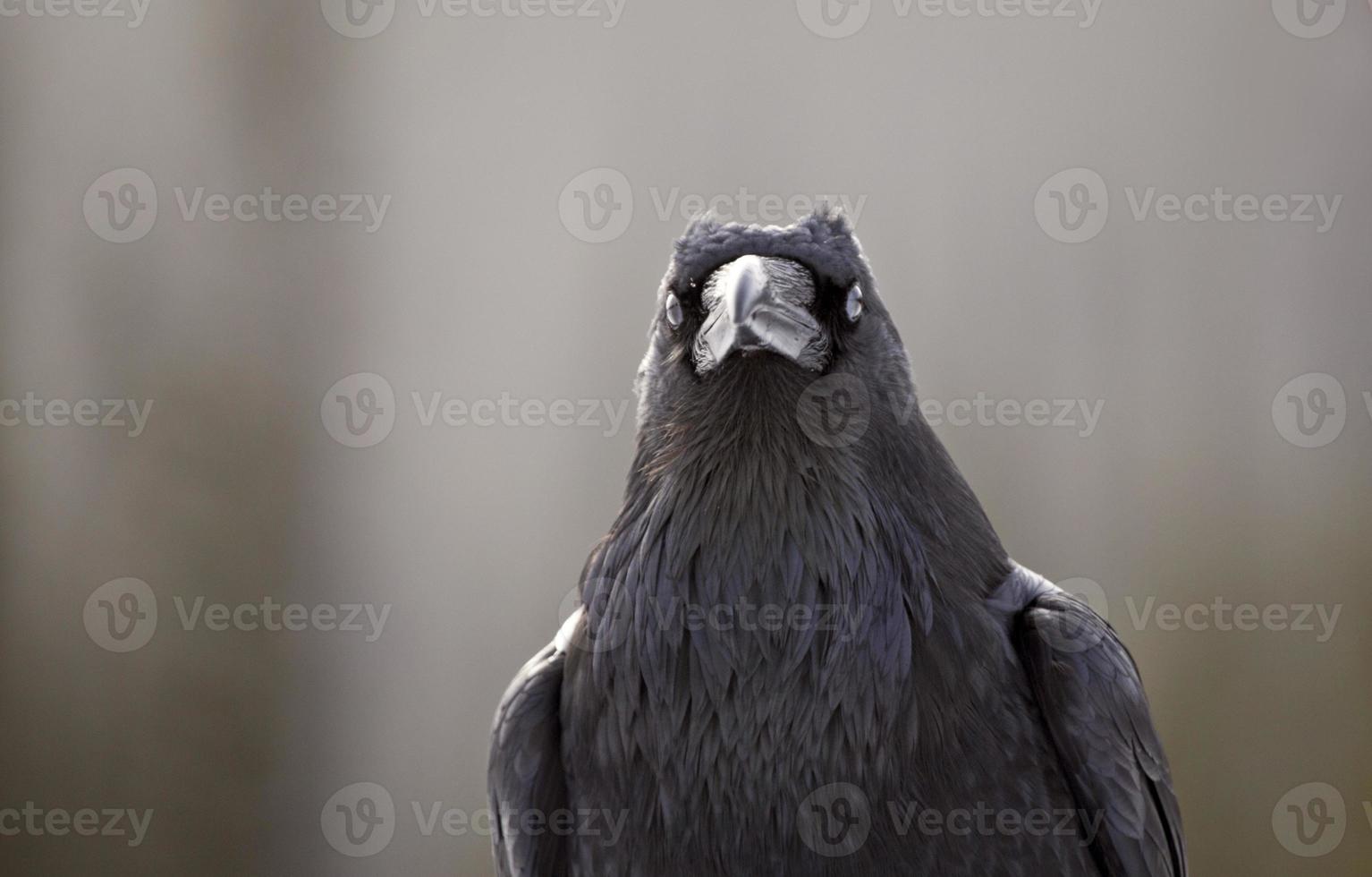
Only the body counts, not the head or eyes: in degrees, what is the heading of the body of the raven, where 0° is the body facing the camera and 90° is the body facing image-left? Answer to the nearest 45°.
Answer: approximately 0°
